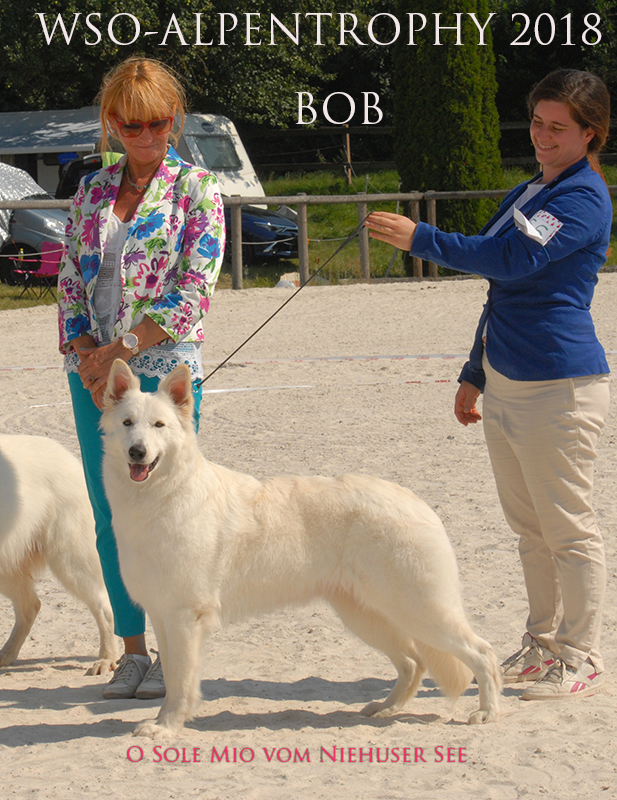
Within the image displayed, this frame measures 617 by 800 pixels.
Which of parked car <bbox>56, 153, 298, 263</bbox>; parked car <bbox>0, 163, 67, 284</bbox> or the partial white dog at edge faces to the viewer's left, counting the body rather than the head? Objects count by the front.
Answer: the partial white dog at edge

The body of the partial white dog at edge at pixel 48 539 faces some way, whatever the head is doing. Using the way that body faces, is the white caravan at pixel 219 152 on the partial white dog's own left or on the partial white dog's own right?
on the partial white dog's own right

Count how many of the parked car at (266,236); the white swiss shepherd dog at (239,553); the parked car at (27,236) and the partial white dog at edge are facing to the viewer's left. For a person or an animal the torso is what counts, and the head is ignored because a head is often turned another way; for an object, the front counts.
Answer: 2

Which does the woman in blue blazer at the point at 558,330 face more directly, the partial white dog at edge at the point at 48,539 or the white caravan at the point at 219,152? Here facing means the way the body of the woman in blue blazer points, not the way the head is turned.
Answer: the partial white dog at edge

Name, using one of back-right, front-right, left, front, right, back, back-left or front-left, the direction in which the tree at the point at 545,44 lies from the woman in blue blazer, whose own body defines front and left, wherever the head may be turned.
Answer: back-right

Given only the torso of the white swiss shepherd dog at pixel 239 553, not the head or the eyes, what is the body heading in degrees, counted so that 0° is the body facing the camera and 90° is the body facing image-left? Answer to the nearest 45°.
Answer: approximately 90°

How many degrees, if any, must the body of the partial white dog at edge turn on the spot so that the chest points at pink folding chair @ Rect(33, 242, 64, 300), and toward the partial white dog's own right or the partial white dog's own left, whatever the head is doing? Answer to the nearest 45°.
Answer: approximately 90° to the partial white dog's own right

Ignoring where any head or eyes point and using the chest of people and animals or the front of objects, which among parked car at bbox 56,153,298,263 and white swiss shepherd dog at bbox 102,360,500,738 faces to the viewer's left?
the white swiss shepherd dog

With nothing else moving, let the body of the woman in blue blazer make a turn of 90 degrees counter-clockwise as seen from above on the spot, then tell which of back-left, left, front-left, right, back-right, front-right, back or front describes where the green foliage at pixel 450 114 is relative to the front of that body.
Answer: back-left

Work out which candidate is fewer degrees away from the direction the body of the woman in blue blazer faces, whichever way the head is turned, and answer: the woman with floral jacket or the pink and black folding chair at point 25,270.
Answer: the woman with floral jacket

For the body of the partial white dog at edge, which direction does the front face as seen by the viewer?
to the viewer's left
